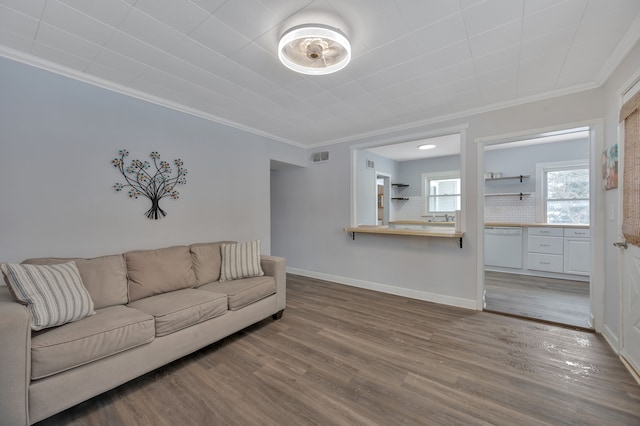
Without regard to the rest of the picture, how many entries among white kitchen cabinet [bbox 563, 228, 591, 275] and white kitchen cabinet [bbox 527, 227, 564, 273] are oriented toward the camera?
2

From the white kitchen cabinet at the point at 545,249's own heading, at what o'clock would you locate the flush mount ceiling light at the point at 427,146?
The flush mount ceiling light is roughly at 2 o'clock from the white kitchen cabinet.

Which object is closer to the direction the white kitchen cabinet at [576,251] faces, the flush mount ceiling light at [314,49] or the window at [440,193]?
the flush mount ceiling light

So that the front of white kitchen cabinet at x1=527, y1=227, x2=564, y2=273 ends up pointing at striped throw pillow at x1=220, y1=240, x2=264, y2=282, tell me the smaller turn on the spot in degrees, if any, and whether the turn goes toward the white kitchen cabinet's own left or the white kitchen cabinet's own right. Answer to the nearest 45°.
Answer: approximately 45° to the white kitchen cabinet's own right

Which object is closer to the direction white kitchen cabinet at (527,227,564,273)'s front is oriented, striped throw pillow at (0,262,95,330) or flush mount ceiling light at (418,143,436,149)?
the striped throw pillow

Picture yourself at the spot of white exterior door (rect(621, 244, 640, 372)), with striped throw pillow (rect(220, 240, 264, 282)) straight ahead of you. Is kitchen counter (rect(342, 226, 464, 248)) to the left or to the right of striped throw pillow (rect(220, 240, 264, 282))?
right

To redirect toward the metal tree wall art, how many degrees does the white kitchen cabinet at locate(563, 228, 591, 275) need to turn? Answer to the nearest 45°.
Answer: approximately 45° to its right

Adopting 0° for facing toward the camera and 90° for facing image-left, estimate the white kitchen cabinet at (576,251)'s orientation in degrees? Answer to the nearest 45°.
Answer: approximately 0°

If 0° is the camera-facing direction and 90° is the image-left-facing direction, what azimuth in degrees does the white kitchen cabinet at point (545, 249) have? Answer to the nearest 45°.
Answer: approximately 0°
